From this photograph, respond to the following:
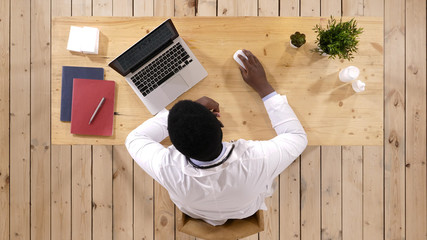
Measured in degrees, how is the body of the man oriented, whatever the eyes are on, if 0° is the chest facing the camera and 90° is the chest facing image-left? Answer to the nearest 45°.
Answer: approximately 180°

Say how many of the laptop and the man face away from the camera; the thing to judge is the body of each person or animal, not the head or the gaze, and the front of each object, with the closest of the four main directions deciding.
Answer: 1

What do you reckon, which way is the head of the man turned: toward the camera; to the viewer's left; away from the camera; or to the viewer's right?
away from the camera

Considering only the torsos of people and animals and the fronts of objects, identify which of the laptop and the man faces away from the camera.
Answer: the man

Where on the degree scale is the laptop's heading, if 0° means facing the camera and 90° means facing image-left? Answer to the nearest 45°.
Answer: approximately 315°
